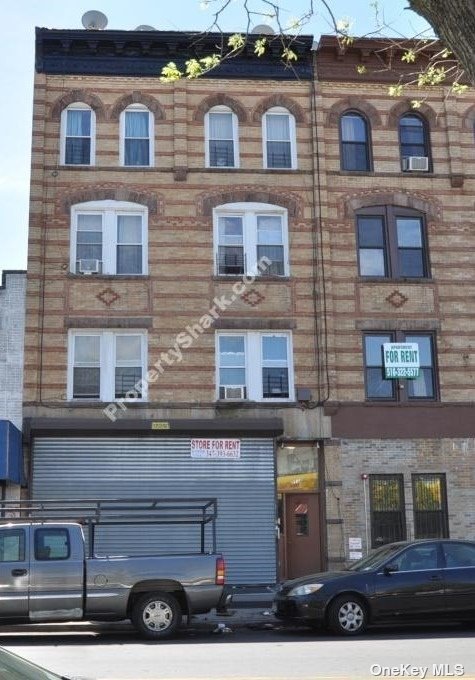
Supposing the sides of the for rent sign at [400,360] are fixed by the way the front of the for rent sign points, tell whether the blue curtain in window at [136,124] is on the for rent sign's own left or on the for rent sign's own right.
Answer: on the for rent sign's own right

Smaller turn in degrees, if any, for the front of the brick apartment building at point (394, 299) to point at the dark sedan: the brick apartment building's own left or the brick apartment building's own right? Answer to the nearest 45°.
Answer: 0° — it already faces it

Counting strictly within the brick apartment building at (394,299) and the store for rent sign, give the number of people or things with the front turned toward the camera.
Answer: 2

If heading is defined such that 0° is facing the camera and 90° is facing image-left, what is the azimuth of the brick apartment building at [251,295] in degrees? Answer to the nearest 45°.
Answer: approximately 0°

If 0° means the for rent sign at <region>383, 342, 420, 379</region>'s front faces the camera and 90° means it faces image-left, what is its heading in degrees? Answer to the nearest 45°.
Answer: approximately 0°

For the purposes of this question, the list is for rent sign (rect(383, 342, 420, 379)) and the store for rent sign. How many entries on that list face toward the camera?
2

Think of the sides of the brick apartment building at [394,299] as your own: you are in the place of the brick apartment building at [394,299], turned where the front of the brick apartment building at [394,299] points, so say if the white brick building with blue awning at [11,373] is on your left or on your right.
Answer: on your right

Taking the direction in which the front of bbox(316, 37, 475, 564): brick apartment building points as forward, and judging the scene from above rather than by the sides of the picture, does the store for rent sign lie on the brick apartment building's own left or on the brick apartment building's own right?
on the brick apartment building's own right
